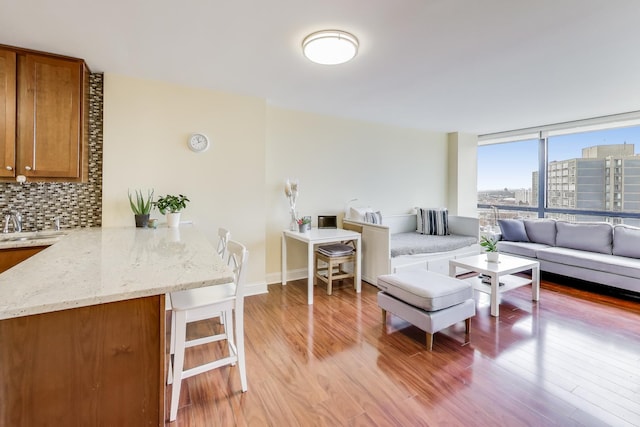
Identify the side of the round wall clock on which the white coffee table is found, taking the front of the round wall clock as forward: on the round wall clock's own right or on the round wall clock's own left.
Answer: on the round wall clock's own left

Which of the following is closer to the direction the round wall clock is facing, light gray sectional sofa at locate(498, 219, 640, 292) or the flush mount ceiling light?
the flush mount ceiling light

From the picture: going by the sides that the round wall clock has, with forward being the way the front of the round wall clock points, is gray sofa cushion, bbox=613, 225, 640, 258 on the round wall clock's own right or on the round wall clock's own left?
on the round wall clock's own left

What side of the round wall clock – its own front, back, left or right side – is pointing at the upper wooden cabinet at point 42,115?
right

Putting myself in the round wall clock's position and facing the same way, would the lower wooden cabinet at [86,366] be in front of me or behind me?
in front
